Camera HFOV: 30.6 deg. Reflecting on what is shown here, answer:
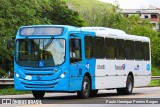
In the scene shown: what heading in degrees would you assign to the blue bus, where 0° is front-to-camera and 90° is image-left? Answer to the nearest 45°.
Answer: approximately 45°

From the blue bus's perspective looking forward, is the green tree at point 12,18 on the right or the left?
on its right
